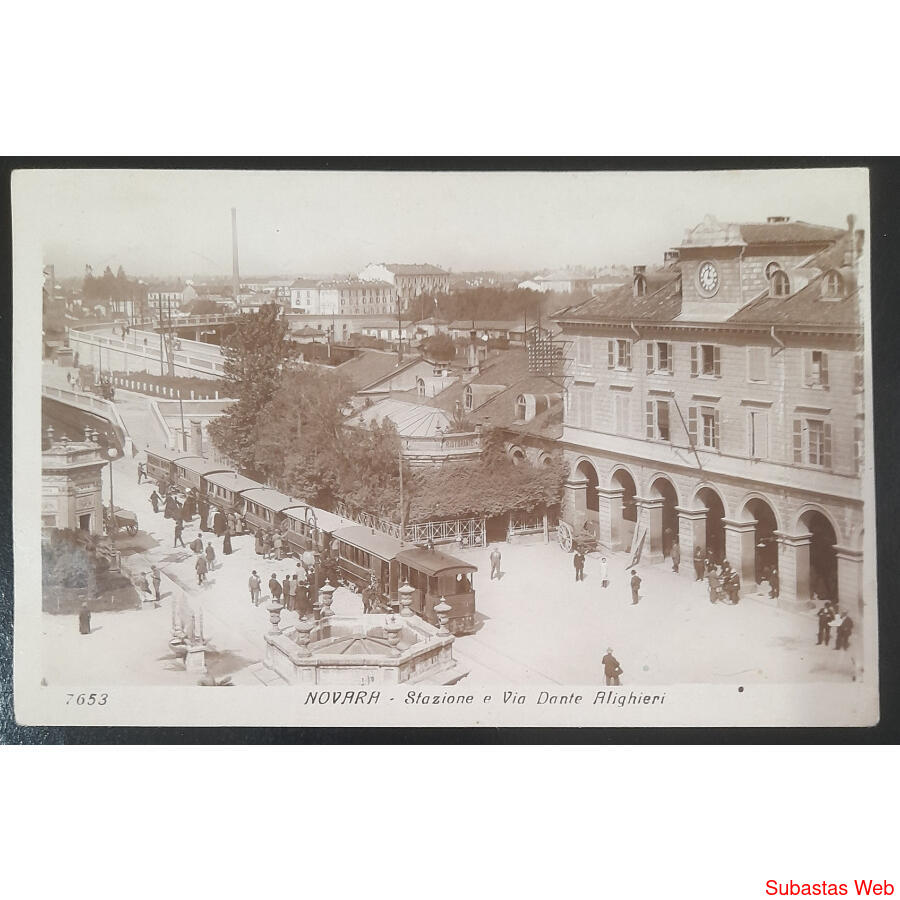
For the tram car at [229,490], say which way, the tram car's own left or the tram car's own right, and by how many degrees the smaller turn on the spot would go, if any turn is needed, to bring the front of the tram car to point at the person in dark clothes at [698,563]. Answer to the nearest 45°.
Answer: approximately 45° to the tram car's own left

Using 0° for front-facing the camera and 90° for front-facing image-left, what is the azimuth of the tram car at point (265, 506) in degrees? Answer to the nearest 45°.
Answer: approximately 315°

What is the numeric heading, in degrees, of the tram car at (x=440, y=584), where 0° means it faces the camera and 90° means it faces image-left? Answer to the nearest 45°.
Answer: approximately 315°

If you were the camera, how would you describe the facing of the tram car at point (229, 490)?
facing the viewer and to the right of the viewer

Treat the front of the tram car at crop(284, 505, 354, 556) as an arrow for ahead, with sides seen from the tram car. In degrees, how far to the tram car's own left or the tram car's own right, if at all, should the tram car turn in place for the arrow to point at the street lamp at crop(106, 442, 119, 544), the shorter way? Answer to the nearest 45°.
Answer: approximately 135° to the tram car's own right

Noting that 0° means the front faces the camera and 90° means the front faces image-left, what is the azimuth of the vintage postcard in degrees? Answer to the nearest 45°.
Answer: approximately 0°

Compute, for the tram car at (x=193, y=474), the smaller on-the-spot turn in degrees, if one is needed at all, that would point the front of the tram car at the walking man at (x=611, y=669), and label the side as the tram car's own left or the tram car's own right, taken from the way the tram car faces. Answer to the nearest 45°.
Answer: approximately 45° to the tram car's own left
